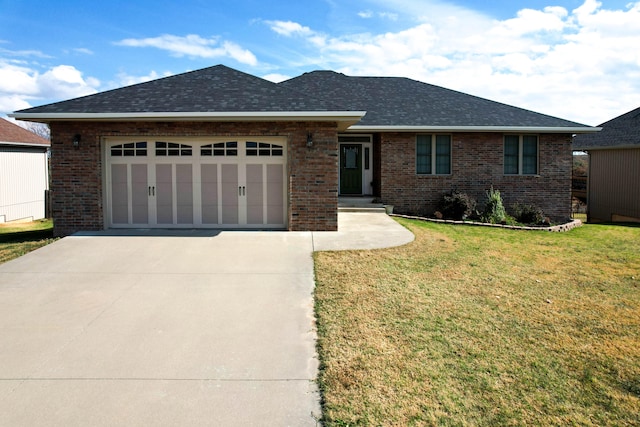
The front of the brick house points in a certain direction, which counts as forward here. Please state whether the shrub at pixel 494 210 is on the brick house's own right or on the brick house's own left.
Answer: on the brick house's own left

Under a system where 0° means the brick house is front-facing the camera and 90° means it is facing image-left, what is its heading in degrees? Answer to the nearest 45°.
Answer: approximately 0°

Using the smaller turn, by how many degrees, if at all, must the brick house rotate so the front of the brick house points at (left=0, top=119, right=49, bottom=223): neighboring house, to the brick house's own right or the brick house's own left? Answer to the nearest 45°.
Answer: approximately 135° to the brick house's own right

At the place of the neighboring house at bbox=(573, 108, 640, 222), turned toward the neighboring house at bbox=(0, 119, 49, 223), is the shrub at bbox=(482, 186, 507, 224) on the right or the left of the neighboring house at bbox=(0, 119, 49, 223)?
left

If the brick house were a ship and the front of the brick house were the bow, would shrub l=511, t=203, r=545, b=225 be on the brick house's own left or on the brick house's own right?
on the brick house's own left

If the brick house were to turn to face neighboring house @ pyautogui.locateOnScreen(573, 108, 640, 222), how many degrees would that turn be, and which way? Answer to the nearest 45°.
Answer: approximately 135° to its left
